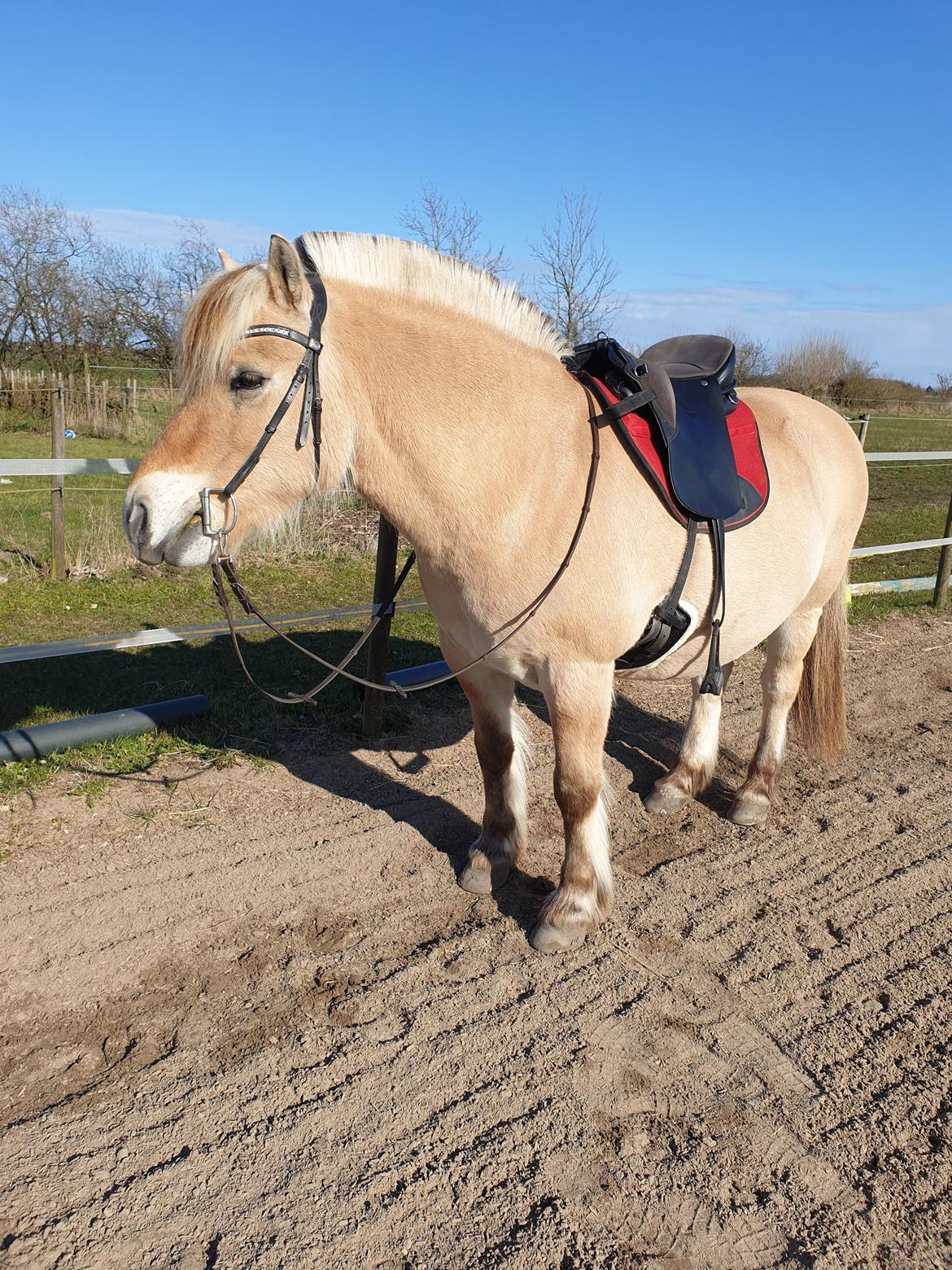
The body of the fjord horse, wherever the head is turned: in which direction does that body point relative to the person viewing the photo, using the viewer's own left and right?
facing the viewer and to the left of the viewer

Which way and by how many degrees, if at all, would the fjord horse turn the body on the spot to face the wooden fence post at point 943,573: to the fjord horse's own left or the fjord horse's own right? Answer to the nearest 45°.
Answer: approximately 180°
